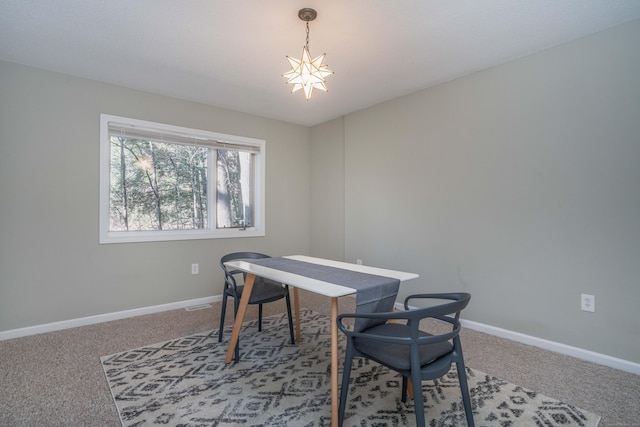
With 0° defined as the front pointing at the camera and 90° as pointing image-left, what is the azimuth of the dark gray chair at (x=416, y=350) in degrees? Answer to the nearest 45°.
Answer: approximately 135°

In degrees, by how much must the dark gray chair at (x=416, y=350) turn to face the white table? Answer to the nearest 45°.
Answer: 0° — it already faces it

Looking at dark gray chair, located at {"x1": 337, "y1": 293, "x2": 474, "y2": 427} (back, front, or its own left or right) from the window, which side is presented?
front
